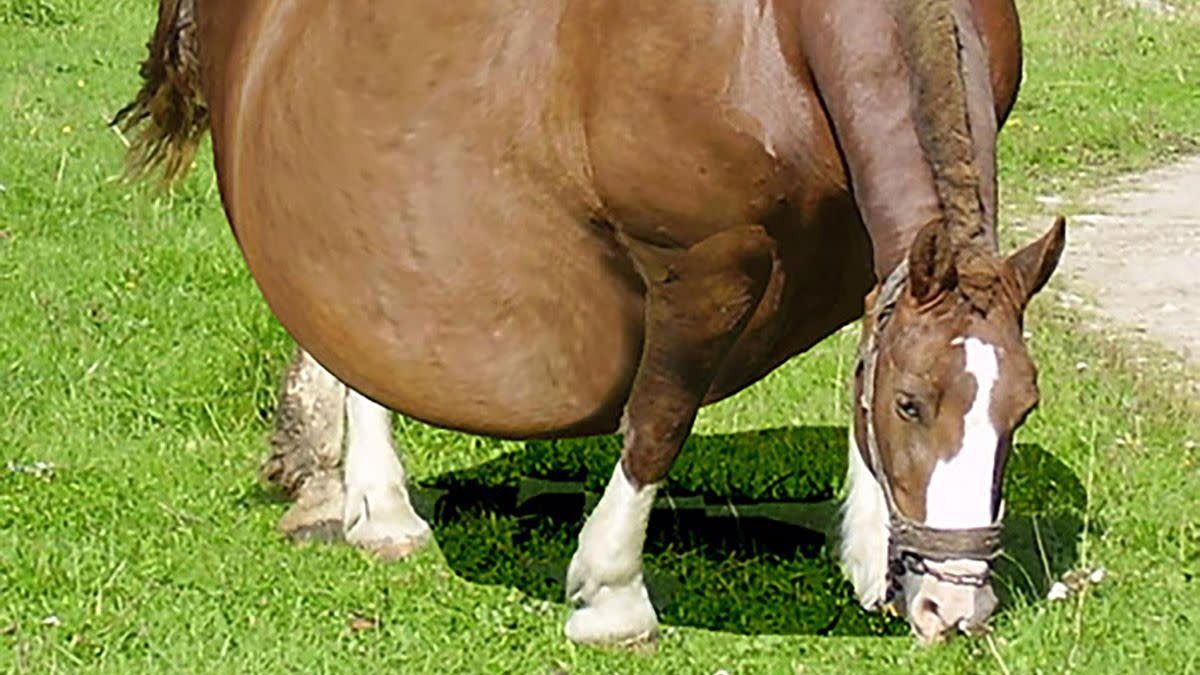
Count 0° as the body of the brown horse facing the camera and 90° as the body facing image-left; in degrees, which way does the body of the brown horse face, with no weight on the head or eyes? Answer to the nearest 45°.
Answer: approximately 315°
